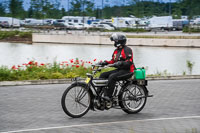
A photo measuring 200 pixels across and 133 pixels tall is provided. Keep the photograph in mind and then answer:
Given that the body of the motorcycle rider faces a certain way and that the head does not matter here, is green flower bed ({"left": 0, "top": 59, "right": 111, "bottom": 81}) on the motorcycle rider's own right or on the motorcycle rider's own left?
on the motorcycle rider's own right

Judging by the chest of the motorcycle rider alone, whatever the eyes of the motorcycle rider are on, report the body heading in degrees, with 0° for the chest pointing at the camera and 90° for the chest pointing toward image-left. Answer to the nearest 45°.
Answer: approximately 45°

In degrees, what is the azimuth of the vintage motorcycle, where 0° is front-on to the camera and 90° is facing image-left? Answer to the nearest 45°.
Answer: approximately 45°
